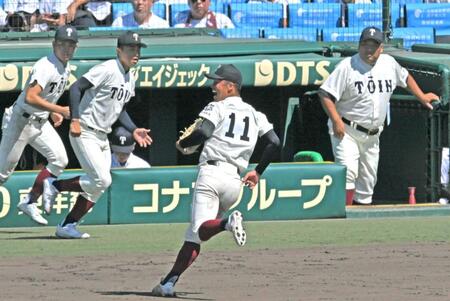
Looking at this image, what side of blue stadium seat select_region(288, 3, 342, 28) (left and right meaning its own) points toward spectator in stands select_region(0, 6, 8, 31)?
right

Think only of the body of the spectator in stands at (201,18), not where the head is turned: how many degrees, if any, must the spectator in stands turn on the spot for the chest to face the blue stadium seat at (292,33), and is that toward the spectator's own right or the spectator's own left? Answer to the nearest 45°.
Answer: approximately 90° to the spectator's own left

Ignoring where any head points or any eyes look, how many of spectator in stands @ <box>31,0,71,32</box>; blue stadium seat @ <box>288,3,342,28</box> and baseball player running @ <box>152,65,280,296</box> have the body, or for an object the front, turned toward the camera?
2

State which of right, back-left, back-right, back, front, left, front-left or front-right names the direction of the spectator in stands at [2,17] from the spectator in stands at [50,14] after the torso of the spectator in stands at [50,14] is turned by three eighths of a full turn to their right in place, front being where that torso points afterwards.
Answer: front-left

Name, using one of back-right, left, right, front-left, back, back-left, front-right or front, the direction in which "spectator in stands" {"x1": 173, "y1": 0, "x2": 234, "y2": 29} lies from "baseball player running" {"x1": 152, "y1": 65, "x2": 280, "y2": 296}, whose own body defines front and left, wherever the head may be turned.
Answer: front-right

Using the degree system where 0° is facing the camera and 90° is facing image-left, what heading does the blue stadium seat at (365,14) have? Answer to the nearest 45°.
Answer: approximately 0°
